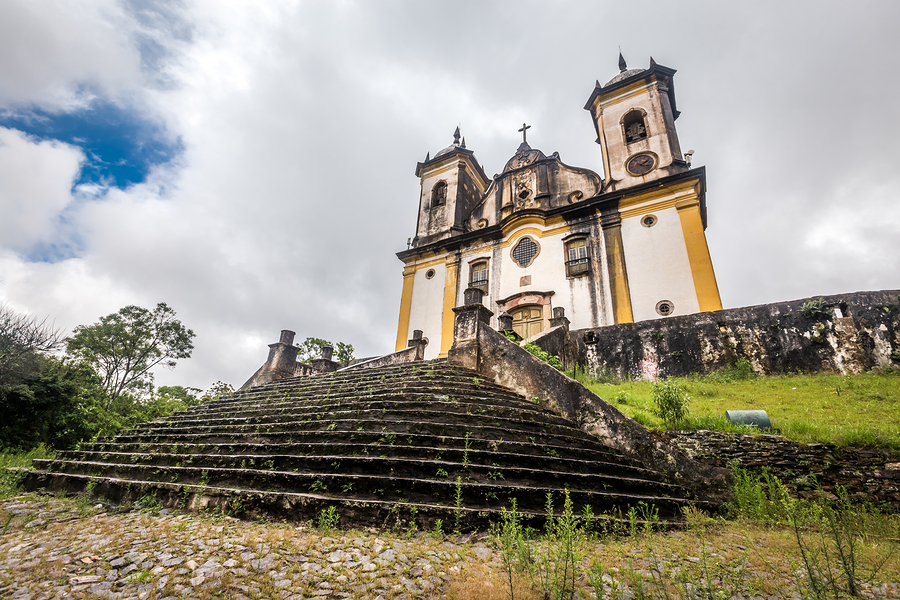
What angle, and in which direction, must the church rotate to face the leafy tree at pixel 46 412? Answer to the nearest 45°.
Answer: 0° — it already faces it

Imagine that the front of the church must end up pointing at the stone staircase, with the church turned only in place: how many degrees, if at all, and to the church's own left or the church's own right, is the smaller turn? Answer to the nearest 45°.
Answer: approximately 45° to the church's own left

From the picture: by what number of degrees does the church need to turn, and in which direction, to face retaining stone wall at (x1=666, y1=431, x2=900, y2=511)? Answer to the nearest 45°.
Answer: approximately 45° to its left

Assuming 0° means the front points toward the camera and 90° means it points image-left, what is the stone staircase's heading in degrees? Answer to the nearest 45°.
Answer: approximately 0°

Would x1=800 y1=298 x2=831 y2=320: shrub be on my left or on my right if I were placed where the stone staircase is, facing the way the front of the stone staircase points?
on my left

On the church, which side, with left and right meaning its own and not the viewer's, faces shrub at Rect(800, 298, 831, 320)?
left

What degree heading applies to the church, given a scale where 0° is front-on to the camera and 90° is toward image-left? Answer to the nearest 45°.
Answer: approximately 45°

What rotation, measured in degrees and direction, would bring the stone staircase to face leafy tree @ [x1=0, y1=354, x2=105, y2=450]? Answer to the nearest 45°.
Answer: approximately 135° to its right

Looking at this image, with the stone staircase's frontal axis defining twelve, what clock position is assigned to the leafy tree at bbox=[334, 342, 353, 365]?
The leafy tree is roughly at 6 o'clock from the stone staircase.

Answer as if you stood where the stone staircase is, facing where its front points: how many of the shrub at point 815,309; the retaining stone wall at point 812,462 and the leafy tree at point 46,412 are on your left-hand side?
2

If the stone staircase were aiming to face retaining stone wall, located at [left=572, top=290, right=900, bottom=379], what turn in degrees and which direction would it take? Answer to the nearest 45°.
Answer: approximately 90° to its left
